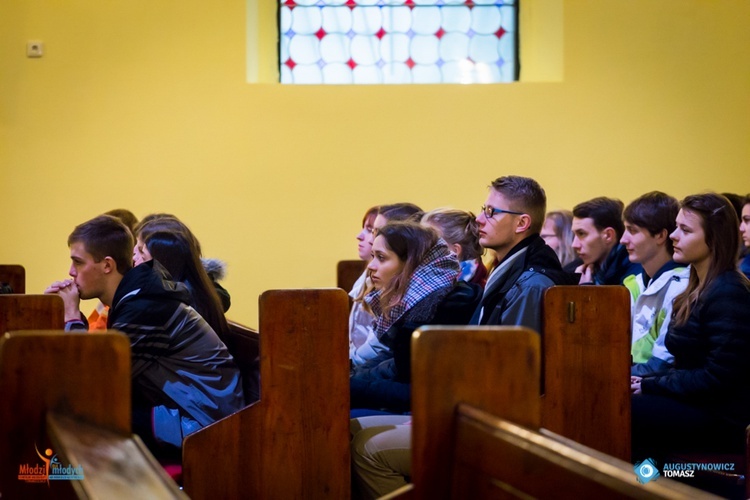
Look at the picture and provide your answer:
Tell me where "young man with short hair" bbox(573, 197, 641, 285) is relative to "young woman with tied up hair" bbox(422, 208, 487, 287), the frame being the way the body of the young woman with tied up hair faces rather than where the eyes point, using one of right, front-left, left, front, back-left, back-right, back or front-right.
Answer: back-right

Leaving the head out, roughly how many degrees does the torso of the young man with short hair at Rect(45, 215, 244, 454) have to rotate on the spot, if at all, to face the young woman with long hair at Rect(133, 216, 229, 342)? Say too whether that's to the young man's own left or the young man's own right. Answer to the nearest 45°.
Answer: approximately 90° to the young man's own right

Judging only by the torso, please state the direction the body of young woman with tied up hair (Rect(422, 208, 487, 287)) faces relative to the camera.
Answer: to the viewer's left

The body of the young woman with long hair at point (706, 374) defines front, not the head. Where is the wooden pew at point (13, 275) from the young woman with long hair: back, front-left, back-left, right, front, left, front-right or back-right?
front

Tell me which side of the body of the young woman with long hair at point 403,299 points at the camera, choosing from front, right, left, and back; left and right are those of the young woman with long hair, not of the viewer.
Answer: left

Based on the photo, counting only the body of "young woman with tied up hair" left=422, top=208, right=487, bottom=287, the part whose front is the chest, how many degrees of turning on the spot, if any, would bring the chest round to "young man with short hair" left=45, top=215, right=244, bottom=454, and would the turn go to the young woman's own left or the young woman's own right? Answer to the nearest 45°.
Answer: approximately 45° to the young woman's own left

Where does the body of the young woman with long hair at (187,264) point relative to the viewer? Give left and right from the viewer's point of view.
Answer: facing to the left of the viewer

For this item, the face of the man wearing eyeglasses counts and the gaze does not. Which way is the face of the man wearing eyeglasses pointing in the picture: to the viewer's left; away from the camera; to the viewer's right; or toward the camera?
to the viewer's left

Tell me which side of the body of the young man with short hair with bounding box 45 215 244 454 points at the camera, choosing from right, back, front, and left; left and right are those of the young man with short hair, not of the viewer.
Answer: left

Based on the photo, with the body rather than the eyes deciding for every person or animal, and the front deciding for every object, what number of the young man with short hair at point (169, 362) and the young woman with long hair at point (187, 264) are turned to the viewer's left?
2

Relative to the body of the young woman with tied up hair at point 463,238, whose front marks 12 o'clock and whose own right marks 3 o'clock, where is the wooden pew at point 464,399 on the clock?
The wooden pew is roughly at 9 o'clock from the young woman with tied up hair.

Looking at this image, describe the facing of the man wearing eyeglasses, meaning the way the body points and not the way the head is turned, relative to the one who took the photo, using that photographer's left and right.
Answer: facing to the left of the viewer

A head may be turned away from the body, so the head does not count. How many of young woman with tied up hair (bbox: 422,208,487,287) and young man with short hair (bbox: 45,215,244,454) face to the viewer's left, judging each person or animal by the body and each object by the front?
2

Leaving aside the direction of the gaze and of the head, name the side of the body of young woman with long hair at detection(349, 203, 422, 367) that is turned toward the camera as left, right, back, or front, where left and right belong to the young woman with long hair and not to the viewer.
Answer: left

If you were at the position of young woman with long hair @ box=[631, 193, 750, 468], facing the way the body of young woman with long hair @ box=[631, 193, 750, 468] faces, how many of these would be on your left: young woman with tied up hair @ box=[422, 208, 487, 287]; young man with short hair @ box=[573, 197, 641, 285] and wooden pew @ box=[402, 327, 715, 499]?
1

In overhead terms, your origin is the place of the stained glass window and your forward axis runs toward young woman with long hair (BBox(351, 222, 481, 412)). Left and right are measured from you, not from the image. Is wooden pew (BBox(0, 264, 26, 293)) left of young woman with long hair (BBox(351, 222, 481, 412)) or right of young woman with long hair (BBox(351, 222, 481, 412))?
right

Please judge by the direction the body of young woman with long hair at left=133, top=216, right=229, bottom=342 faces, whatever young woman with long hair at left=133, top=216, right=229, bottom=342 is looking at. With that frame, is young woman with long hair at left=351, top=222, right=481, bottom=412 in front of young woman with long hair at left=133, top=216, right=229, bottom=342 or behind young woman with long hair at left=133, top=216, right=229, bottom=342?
behind
